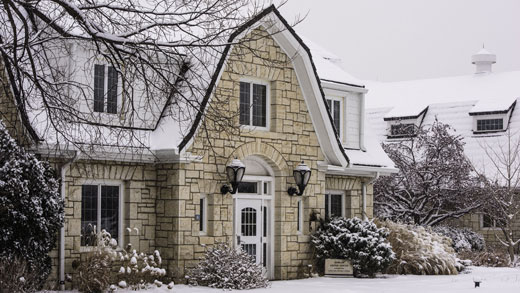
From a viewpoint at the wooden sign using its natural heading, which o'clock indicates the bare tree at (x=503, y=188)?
The bare tree is roughly at 7 o'clock from the wooden sign.

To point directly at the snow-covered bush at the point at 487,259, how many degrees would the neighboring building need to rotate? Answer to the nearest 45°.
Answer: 0° — it already faces it

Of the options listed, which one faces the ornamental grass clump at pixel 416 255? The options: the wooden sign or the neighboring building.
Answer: the neighboring building

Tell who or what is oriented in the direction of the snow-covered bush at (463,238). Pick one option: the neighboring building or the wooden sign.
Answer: the neighboring building

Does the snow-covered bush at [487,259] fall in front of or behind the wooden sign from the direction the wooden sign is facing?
behind

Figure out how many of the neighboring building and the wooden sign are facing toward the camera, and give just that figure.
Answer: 2

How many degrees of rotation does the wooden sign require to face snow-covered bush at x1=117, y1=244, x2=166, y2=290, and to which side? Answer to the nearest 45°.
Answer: approximately 45° to its right

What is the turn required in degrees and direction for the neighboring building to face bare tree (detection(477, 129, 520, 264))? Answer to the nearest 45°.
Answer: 0° — it already faces it

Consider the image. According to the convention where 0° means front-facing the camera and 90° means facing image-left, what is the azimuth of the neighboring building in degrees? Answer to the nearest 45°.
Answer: approximately 0°
